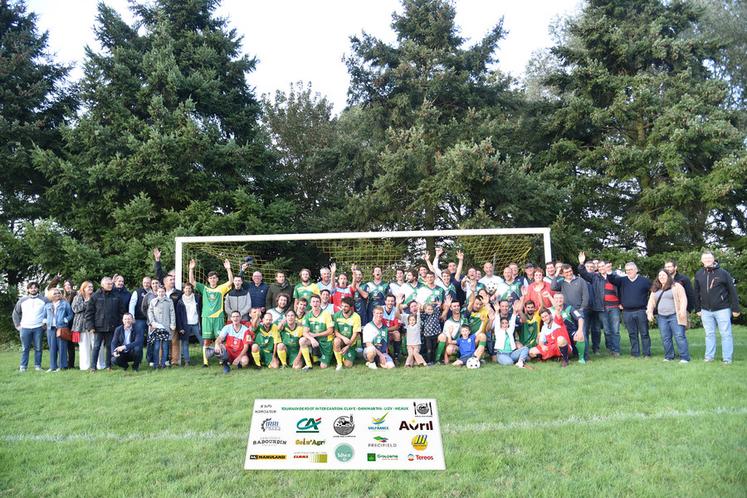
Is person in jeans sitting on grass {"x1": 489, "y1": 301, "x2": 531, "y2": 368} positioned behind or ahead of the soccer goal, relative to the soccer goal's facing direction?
ahead

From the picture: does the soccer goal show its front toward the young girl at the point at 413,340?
yes

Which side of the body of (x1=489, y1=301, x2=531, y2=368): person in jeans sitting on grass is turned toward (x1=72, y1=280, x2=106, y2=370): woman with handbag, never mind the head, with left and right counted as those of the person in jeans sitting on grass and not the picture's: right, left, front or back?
right

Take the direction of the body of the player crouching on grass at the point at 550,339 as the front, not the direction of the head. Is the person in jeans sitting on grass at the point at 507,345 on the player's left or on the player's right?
on the player's right

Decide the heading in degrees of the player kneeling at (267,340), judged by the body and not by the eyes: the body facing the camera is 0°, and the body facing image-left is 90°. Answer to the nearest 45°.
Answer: approximately 0°

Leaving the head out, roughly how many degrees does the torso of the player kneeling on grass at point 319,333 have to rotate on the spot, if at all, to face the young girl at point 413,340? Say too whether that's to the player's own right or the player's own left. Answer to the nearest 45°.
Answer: approximately 90° to the player's own left

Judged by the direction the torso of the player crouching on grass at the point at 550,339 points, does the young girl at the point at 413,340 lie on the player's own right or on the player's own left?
on the player's own right

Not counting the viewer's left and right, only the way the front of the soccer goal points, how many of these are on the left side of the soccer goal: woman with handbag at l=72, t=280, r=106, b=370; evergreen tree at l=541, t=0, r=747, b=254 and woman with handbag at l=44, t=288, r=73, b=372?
1

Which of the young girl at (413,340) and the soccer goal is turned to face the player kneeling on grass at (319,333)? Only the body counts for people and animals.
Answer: the soccer goal
